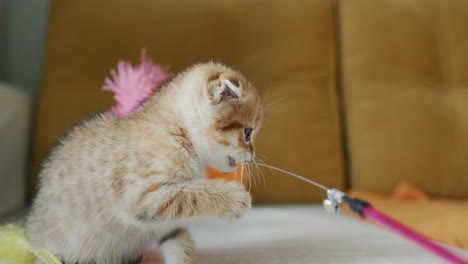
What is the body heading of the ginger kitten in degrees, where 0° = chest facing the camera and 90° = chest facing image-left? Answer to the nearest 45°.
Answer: approximately 270°

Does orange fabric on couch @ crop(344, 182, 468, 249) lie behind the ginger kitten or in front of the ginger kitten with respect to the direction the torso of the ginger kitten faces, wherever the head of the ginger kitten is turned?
in front

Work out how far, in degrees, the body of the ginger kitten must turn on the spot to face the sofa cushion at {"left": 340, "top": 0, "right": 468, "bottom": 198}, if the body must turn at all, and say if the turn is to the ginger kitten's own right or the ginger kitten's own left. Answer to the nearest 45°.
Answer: approximately 45° to the ginger kitten's own left

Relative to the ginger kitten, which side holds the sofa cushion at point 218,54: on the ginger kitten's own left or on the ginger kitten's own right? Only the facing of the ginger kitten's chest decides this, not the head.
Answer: on the ginger kitten's own left
